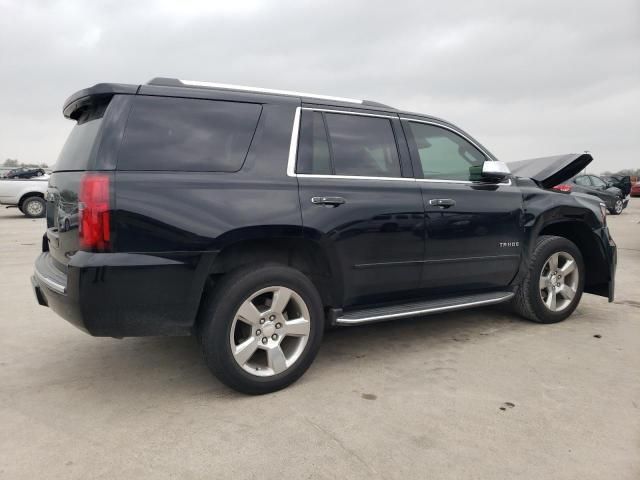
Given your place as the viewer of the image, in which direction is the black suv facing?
facing away from the viewer and to the right of the viewer

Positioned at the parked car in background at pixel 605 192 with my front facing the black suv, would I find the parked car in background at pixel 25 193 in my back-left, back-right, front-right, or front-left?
front-right

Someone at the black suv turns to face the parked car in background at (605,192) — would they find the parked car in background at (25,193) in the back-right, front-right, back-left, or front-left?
front-left

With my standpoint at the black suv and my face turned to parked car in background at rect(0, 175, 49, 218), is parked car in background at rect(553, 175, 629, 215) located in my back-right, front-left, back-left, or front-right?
front-right

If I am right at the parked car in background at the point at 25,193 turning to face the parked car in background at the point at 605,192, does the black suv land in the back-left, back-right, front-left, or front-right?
front-right

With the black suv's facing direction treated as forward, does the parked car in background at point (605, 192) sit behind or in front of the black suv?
in front

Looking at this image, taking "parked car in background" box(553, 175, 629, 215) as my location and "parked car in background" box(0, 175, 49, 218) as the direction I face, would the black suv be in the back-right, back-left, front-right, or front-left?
front-left

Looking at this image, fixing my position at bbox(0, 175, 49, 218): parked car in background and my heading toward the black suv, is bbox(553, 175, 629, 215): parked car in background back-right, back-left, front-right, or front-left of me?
front-left

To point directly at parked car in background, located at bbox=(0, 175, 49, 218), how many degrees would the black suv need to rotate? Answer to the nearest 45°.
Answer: approximately 90° to its left
